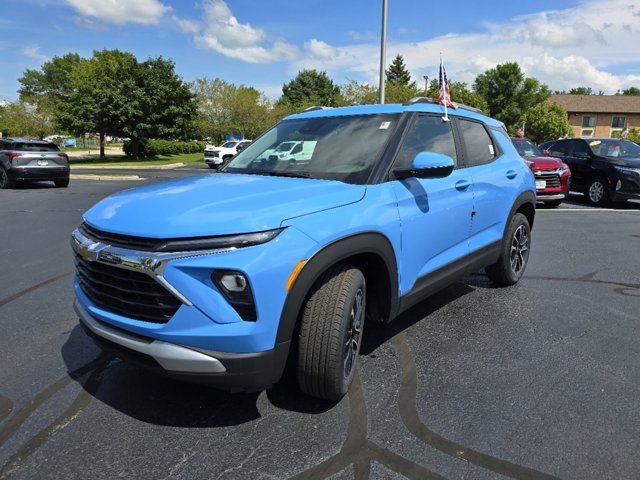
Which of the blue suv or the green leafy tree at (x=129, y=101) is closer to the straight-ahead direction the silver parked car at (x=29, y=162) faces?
the green leafy tree

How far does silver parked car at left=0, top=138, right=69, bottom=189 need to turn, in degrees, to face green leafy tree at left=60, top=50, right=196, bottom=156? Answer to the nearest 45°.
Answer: approximately 45° to its right

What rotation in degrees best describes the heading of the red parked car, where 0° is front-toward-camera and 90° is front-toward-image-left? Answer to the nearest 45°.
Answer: approximately 315°

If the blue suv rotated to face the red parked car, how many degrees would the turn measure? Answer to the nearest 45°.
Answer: approximately 180°

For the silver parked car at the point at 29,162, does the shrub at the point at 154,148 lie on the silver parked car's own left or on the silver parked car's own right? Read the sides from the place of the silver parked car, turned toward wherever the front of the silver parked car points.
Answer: on the silver parked car's own right

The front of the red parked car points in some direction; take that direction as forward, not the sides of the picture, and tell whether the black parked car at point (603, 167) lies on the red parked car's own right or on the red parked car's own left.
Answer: on the red parked car's own left

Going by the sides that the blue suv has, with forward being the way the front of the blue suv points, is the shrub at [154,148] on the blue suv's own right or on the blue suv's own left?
on the blue suv's own right

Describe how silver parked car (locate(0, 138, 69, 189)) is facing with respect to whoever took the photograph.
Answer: facing away from the viewer and to the left of the viewer
